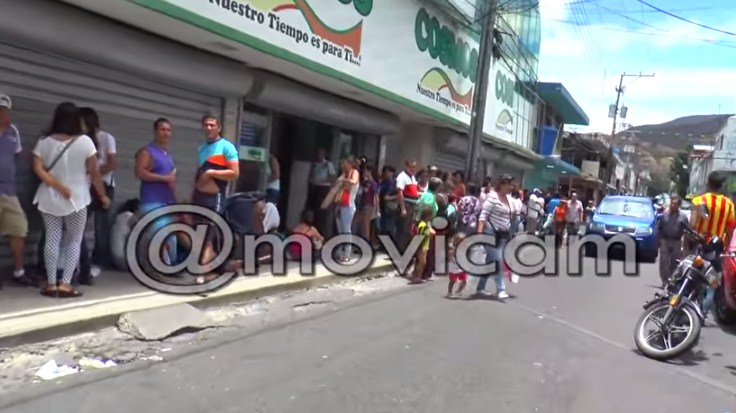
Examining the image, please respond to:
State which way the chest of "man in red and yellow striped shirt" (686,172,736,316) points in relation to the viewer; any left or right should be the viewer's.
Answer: facing away from the viewer

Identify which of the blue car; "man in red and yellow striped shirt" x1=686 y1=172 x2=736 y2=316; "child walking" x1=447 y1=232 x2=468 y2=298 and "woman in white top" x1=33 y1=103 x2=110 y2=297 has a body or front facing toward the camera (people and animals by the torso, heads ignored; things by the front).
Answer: the blue car

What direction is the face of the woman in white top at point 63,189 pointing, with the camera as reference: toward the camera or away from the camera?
away from the camera

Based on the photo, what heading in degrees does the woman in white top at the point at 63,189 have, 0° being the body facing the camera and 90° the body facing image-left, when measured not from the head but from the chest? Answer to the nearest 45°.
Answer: approximately 180°

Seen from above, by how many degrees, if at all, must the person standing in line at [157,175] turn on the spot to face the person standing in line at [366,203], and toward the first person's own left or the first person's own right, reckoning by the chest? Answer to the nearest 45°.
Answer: approximately 90° to the first person's own left

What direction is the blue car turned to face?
toward the camera

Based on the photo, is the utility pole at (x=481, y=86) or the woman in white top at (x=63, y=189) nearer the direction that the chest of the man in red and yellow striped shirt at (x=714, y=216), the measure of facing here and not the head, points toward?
the utility pole
